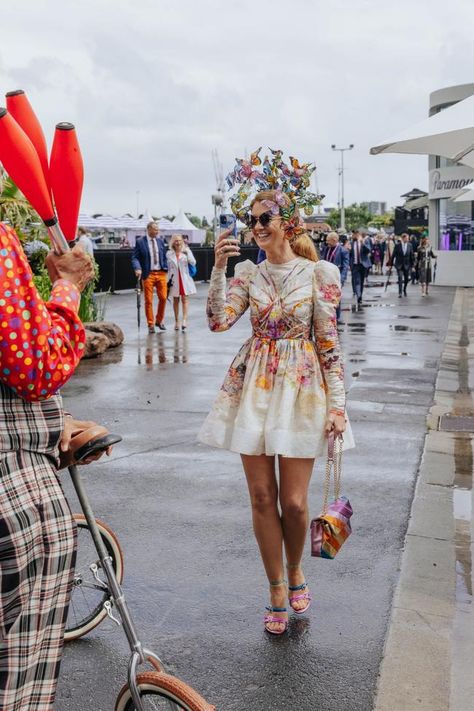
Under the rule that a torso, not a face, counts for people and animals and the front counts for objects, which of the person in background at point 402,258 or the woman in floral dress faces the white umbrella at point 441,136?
the person in background

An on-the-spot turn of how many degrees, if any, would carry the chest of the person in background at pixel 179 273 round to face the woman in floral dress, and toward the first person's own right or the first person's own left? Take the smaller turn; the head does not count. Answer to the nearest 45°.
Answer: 0° — they already face them

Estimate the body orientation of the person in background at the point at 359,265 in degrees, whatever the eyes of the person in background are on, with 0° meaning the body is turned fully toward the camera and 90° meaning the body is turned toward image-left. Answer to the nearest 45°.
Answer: approximately 0°

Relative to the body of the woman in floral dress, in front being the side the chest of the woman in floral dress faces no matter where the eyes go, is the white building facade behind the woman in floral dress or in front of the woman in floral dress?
behind

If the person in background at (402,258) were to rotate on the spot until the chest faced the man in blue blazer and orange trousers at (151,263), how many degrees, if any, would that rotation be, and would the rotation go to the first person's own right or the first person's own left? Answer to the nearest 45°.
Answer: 0° — they already face them

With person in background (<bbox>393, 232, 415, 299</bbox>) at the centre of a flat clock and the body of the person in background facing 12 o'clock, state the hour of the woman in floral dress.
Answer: The woman in floral dress is roughly at 12 o'clock from the person in background.
